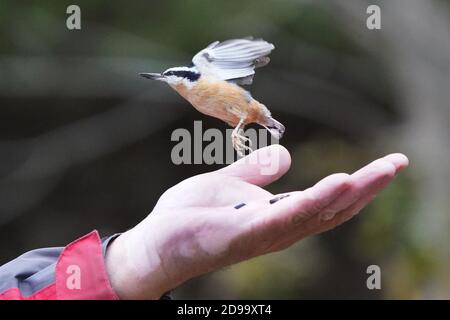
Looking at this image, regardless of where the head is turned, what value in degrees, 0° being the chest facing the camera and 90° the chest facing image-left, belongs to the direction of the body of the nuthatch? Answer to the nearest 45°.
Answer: approximately 90°
